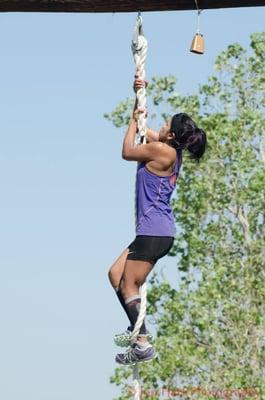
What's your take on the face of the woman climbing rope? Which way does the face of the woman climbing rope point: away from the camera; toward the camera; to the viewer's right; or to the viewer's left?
to the viewer's left

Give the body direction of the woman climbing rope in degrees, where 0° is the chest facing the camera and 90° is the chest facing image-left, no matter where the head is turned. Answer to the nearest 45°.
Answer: approximately 90°
